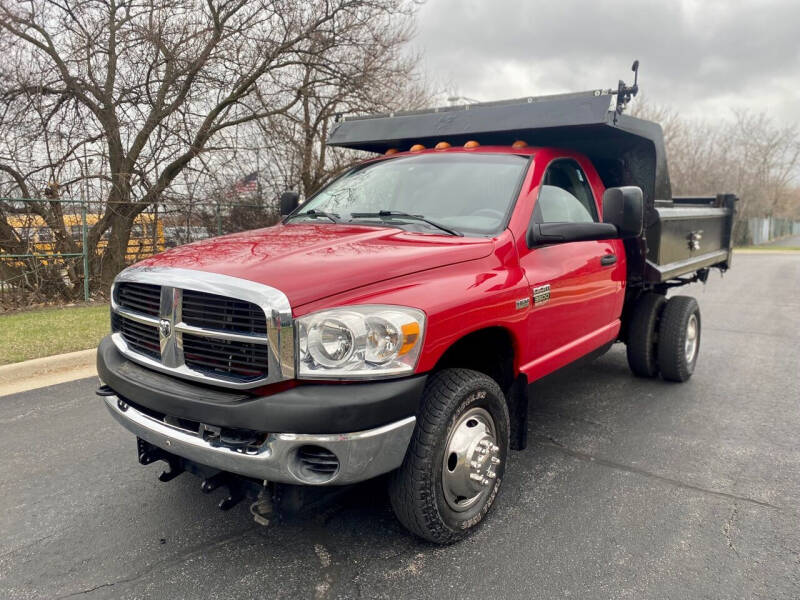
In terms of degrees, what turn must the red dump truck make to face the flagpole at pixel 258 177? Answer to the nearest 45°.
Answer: approximately 135° to its right

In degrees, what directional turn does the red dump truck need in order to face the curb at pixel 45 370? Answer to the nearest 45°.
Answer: approximately 90° to its right

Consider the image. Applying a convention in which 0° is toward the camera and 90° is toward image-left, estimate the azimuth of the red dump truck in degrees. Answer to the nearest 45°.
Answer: approximately 45°

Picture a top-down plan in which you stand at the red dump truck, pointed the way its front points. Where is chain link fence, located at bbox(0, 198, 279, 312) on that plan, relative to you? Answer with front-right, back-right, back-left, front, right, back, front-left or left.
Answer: right

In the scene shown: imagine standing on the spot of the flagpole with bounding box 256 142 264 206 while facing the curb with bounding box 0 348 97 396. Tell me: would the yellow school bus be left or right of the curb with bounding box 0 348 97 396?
right

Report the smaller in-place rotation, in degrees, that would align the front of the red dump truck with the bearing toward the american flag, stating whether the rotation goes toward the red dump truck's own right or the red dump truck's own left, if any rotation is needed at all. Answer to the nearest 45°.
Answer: approximately 135° to the red dump truck's own right

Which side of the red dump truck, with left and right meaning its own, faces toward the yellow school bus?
right
